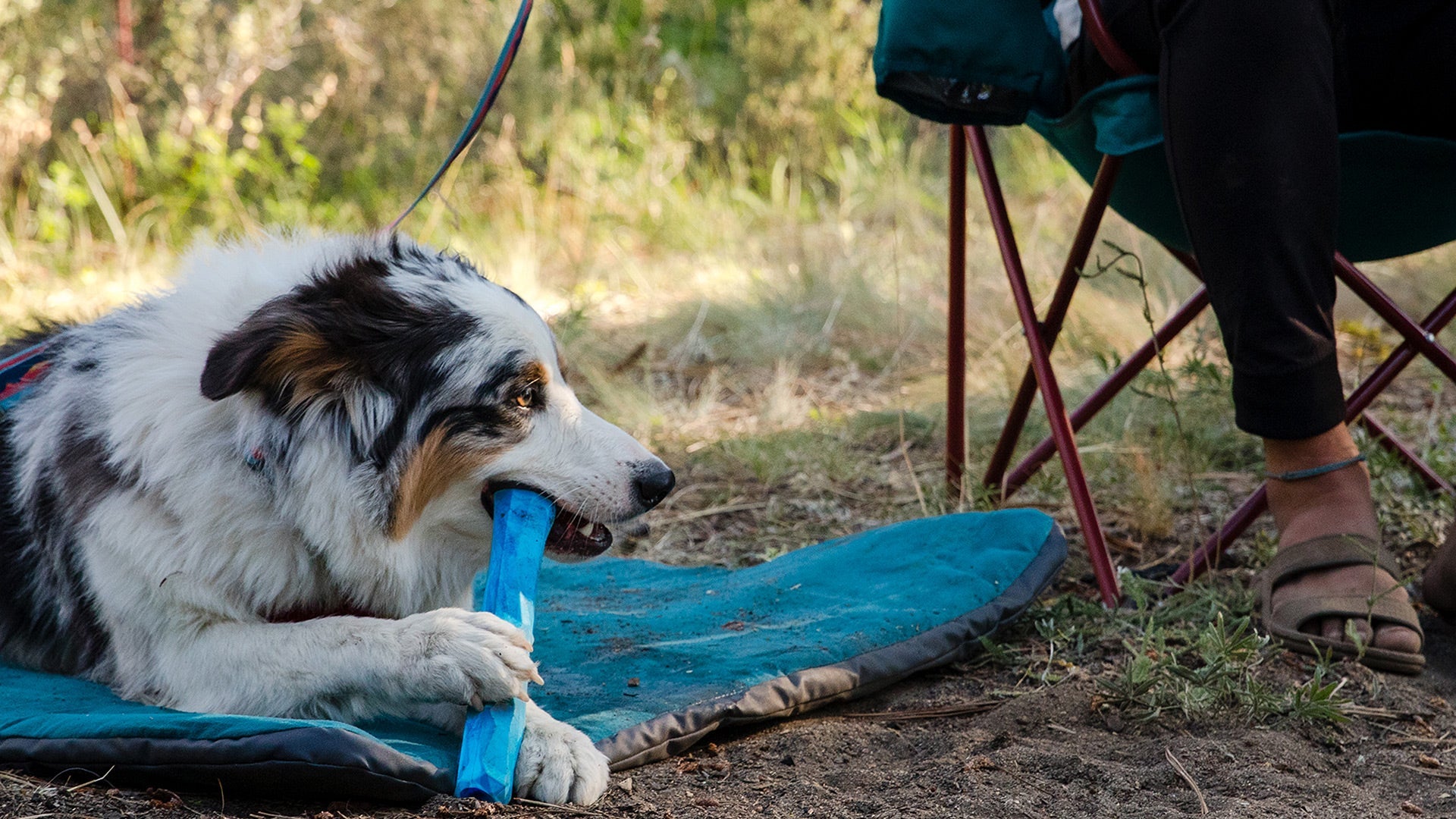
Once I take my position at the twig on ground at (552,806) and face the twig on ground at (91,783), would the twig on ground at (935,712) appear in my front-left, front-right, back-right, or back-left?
back-right

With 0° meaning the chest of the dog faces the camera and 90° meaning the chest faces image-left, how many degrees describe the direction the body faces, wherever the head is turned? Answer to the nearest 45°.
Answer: approximately 270°

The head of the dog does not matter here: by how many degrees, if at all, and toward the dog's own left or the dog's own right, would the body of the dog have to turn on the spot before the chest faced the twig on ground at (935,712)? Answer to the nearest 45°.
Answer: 0° — it already faces it
